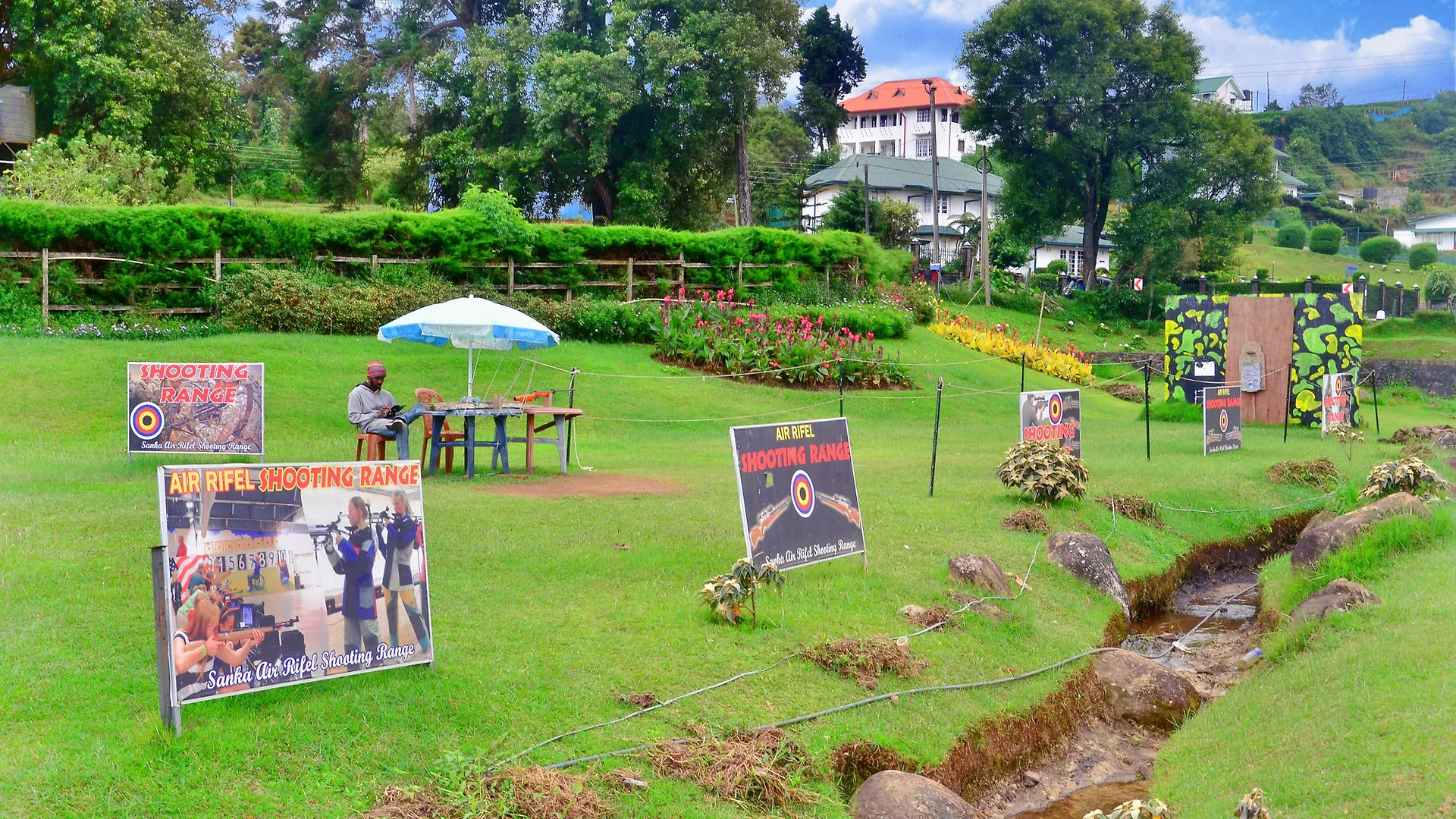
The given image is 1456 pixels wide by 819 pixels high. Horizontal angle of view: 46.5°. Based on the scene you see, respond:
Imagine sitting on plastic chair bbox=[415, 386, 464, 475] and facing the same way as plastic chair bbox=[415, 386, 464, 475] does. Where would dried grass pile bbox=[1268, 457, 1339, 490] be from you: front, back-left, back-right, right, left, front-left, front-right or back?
front-left

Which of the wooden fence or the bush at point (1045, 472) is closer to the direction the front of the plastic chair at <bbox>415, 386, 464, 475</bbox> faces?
the bush

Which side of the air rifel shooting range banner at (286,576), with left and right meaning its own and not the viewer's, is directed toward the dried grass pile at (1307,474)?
left

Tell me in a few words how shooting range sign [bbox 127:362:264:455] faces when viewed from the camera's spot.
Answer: facing the viewer

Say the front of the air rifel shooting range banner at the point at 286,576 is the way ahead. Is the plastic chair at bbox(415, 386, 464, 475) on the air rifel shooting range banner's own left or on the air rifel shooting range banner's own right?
on the air rifel shooting range banner's own left

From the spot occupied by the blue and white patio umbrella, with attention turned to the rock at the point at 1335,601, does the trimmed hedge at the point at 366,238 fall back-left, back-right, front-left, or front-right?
back-left

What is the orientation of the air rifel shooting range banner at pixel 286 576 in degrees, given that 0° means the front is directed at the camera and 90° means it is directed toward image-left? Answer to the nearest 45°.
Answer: approximately 315°

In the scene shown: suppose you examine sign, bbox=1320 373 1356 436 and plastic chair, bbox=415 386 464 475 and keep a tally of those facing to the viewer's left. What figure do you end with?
0

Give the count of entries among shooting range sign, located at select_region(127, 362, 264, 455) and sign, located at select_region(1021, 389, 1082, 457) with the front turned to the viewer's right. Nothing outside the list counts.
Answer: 0

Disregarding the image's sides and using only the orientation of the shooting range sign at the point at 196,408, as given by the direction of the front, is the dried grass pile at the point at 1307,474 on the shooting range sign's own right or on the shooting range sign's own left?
on the shooting range sign's own left

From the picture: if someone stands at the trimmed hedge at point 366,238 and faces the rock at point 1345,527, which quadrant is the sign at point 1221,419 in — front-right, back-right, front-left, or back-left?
front-left

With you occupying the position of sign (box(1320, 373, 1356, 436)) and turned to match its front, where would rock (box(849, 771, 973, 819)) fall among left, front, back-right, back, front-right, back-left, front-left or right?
front-right

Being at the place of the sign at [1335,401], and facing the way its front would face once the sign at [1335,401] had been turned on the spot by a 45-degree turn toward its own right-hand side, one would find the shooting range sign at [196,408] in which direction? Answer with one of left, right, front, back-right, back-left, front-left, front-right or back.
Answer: front-right
